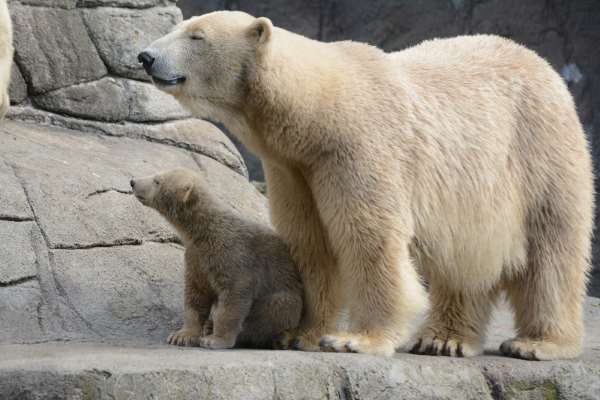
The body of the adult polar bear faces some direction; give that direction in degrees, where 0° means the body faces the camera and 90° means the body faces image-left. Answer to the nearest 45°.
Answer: approximately 90°

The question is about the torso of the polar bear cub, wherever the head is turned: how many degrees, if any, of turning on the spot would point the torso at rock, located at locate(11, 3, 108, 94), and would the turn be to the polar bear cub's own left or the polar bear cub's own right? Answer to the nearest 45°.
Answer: approximately 45° to the polar bear cub's own right

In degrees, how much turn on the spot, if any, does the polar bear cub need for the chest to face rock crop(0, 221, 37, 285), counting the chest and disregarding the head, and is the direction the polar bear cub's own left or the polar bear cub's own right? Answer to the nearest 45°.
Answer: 0° — it already faces it

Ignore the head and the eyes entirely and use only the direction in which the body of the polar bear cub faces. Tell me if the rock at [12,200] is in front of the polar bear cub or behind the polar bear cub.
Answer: in front

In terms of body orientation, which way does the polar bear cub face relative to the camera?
to the viewer's left

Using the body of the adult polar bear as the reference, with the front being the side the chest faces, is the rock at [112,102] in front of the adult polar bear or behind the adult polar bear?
in front

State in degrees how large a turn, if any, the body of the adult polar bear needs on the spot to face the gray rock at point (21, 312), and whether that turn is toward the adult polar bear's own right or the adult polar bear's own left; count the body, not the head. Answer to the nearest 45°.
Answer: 0° — it already faces it

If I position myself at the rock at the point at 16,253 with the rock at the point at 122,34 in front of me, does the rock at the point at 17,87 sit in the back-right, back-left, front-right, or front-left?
front-left

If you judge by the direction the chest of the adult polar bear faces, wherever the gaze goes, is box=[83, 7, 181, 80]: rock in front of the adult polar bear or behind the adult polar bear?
in front

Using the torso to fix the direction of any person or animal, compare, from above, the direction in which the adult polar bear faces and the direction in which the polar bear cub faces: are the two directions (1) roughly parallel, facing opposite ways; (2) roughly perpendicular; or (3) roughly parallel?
roughly parallel

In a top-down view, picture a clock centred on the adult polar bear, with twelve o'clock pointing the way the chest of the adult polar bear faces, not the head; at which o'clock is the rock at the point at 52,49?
The rock is roughly at 1 o'clock from the adult polar bear.

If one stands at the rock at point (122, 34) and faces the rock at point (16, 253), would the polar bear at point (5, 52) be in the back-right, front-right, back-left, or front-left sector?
front-right
